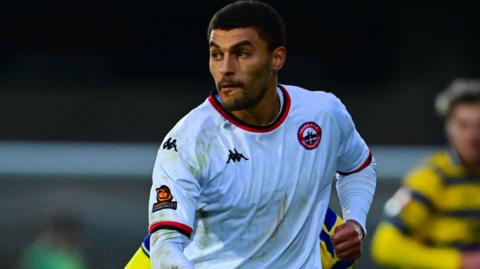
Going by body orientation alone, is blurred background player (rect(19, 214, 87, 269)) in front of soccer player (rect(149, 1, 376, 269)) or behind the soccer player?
behind

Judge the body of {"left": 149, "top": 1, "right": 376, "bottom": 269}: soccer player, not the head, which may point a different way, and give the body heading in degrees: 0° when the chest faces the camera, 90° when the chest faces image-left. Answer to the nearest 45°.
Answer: approximately 0°
